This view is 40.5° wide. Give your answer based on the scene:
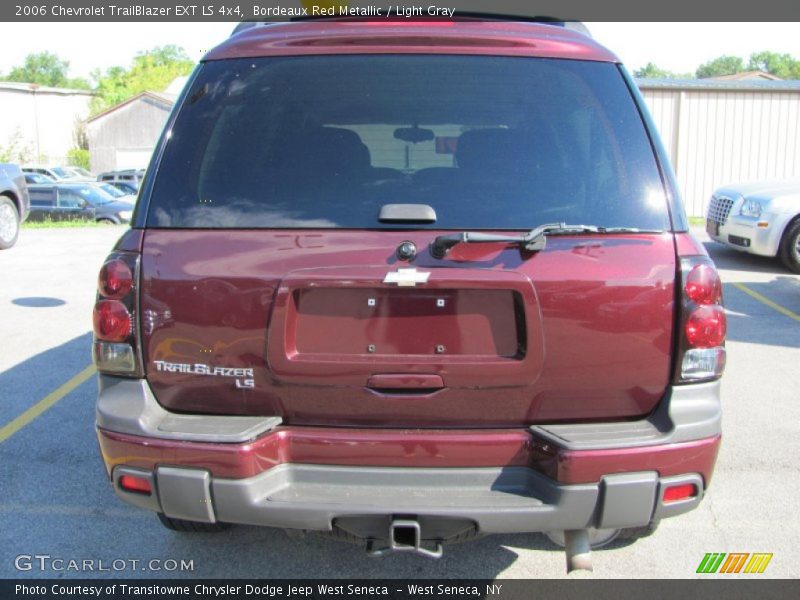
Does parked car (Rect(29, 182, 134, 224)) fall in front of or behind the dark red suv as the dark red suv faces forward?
in front

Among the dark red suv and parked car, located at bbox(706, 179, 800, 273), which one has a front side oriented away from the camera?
the dark red suv

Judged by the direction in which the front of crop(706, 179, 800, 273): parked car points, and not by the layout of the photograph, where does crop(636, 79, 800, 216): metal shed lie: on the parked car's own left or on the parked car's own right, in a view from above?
on the parked car's own right

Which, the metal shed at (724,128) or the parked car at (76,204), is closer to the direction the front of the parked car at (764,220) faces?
the parked car

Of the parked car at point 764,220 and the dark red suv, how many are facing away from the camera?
1

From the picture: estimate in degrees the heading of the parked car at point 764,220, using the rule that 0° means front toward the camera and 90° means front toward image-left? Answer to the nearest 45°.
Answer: approximately 45°

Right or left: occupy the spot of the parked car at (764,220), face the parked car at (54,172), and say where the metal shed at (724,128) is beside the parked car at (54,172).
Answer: right

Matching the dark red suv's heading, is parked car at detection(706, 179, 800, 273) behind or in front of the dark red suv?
in front

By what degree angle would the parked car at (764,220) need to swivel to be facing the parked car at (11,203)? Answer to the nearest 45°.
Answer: approximately 45° to its right

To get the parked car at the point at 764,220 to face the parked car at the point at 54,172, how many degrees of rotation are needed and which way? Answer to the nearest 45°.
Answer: approximately 90° to its right

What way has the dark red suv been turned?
away from the camera
